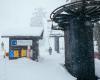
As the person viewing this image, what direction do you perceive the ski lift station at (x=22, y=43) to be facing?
facing the viewer
